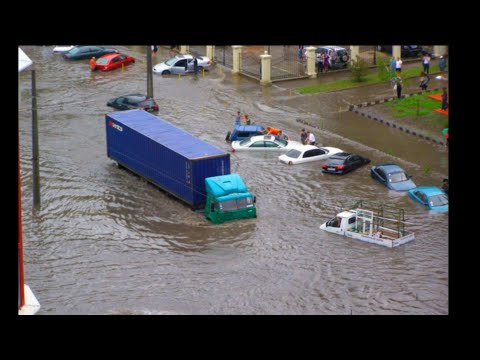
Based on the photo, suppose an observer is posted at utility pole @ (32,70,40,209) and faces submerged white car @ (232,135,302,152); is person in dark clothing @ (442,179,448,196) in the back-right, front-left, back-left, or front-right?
front-right

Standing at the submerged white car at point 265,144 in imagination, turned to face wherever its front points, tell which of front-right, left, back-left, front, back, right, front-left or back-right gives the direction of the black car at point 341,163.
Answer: front-right

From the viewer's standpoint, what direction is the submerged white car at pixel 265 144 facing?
to the viewer's right

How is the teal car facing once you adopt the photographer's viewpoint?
facing the viewer and to the right of the viewer

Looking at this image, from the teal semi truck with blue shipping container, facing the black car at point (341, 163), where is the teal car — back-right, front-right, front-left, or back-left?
front-right

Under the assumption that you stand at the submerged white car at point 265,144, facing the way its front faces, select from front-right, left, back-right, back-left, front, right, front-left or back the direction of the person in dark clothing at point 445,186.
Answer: front-right

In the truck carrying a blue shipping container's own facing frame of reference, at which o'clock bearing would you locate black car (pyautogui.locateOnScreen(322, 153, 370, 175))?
The black car is roughly at 10 o'clock from the shipping container.

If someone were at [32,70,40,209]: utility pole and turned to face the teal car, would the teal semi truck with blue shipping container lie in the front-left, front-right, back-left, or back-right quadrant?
front-left

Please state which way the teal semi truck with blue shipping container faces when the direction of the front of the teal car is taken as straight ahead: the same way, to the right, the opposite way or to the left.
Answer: the same way

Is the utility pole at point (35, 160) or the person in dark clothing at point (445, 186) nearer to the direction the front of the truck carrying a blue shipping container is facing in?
the person in dark clothing

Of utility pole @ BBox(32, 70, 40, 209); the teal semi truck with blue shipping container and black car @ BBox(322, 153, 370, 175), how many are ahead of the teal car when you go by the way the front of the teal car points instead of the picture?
0

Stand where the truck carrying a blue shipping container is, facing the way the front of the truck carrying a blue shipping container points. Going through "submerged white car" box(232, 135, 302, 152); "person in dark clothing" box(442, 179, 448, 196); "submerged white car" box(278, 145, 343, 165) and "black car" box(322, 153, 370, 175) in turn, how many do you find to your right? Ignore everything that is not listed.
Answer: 0

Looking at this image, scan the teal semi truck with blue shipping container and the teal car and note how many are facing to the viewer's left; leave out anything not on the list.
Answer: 0
